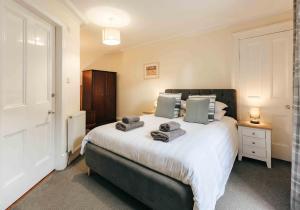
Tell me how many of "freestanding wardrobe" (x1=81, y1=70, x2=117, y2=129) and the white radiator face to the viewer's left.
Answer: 0

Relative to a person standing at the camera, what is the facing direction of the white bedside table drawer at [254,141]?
facing the viewer and to the left of the viewer

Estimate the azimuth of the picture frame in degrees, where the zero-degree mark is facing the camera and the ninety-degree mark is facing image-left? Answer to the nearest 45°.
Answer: approximately 45°

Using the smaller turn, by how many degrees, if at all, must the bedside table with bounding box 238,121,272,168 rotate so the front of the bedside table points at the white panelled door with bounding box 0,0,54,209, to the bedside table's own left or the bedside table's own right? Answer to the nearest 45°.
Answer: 0° — it already faces it

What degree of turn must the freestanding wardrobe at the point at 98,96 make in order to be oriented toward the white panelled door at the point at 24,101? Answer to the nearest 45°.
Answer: approximately 45° to its right

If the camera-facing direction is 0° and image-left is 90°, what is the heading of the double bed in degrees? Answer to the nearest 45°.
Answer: approximately 45°

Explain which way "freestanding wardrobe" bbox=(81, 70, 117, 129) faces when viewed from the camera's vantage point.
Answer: facing the viewer and to the right of the viewer

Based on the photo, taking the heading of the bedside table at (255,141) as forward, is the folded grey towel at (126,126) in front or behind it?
in front

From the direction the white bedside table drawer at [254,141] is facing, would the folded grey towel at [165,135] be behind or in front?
in front

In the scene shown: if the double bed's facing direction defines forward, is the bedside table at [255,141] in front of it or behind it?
behind
